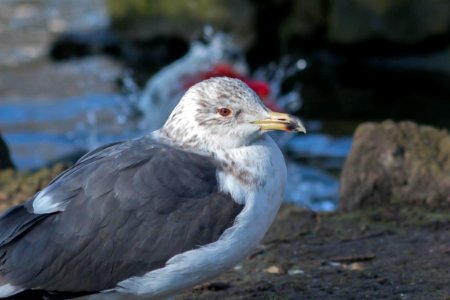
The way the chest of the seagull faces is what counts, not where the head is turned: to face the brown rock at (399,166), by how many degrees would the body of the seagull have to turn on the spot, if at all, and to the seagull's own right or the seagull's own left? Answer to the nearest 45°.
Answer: approximately 45° to the seagull's own left

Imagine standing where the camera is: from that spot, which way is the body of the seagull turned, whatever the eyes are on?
to the viewer's right
